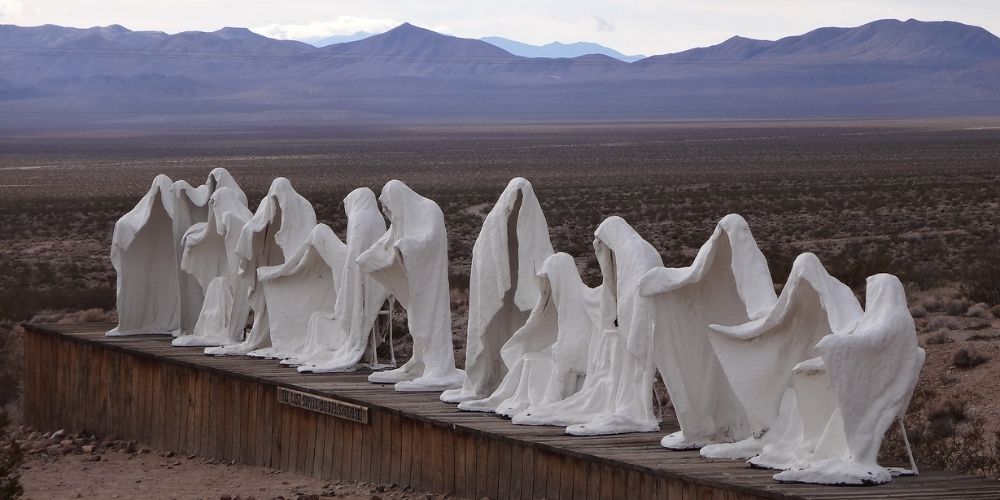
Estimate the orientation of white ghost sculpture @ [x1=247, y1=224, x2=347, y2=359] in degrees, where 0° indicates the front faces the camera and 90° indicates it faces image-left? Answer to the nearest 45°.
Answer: approximately 45°

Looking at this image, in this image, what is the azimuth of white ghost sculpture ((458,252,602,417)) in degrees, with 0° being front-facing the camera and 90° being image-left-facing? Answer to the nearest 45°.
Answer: approximately 45°

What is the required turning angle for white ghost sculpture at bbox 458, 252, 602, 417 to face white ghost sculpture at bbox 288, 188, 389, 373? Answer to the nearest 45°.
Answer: approximately 90° to its right

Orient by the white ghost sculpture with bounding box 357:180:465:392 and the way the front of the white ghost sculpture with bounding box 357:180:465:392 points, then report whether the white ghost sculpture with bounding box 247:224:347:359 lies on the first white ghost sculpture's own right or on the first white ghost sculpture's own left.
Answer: on the first white ghost sculpture's own right

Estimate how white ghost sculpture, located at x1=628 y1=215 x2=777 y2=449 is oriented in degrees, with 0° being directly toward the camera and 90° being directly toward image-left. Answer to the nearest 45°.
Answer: approximately 45°

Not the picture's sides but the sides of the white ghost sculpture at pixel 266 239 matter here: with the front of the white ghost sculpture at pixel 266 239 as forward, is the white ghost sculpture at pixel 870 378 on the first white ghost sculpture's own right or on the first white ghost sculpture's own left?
on the first white ghost sculpture's own left

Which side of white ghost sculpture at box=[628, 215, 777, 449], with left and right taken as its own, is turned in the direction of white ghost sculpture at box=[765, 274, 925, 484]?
left

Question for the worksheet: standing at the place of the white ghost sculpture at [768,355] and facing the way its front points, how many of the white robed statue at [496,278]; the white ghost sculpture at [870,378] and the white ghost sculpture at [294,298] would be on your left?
1

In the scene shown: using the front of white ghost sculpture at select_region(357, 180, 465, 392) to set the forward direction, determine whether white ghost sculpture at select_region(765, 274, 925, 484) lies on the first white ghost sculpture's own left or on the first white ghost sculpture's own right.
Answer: on the first white ghost sculpture's own left
